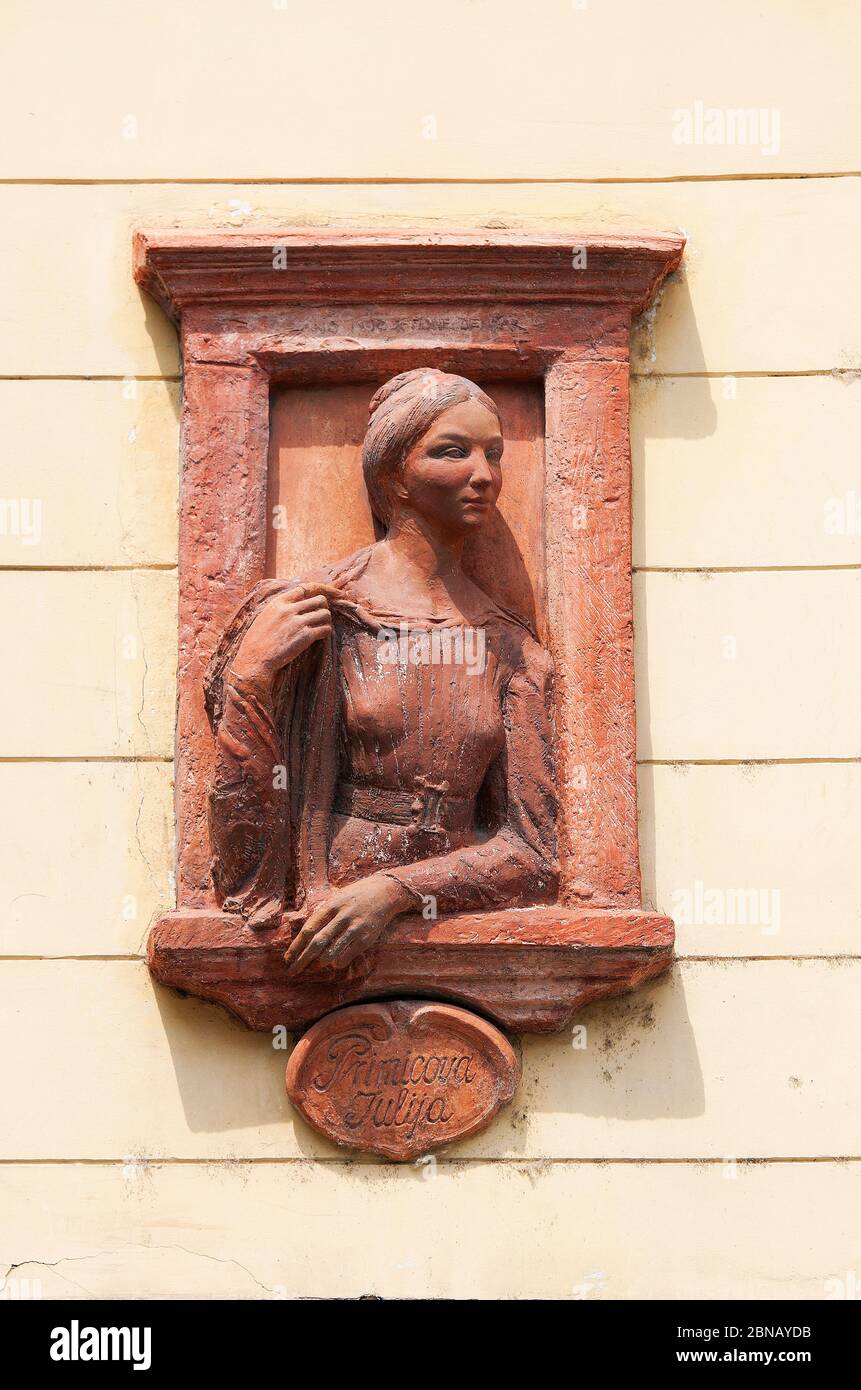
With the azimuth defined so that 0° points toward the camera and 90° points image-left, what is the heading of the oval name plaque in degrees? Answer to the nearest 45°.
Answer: approximately 0°

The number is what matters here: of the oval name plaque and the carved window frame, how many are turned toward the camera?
2

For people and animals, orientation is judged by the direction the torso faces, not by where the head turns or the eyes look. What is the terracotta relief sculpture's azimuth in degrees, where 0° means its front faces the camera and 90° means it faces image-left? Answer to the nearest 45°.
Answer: approximately 0°
